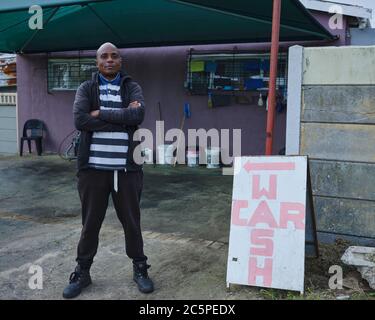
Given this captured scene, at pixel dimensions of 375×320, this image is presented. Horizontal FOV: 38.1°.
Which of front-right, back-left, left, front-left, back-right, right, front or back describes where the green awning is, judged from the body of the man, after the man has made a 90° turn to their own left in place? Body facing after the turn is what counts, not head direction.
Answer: left

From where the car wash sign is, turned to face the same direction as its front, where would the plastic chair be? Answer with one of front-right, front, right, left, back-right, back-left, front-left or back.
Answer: back-right

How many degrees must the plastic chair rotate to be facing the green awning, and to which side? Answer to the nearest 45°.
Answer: approximately 90° to its left

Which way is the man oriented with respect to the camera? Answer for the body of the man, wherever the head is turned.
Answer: toward the camera

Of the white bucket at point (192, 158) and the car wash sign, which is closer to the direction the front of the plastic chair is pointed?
the car wash sign

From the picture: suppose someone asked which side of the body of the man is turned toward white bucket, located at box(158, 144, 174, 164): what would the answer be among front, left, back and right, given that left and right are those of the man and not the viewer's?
back

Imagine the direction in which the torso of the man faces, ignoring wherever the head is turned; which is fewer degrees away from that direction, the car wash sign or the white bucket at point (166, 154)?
the car wash sign

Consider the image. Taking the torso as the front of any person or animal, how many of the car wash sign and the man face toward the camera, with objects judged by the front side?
2

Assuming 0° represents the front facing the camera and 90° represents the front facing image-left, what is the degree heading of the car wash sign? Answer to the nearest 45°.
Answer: approximately 0°
